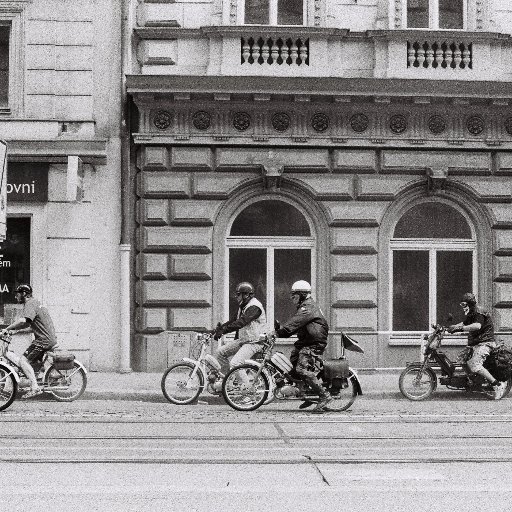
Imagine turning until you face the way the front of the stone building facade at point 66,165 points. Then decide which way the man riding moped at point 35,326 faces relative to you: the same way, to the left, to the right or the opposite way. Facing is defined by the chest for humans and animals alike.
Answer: to the right

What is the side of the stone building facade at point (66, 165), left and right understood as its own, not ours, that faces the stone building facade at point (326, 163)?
left

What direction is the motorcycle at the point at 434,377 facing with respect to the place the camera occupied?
facing to the left of the viewer

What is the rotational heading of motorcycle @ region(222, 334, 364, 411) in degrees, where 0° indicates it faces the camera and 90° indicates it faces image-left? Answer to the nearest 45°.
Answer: approximately 90°

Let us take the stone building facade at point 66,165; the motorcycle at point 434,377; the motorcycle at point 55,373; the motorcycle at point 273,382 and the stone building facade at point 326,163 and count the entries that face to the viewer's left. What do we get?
3

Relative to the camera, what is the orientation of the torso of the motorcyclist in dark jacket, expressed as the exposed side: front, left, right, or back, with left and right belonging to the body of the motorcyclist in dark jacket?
left

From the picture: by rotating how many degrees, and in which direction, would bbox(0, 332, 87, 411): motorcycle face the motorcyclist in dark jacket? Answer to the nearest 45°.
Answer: approximately 135° to its left

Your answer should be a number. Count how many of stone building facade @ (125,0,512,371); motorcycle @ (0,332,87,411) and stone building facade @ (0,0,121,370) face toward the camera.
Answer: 2

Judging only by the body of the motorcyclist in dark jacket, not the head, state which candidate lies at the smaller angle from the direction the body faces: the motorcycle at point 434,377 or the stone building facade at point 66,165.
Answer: the stone building facade

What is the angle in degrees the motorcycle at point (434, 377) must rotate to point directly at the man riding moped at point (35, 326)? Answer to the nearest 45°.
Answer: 0° — it already faces them

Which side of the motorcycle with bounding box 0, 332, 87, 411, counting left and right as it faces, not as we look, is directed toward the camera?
left

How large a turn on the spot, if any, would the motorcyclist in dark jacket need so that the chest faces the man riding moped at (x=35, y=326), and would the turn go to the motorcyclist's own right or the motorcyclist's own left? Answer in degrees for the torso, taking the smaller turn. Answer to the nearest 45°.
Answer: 0° — they already face them

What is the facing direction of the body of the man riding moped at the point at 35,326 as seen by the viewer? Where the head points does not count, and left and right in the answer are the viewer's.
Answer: facing to the left of the viewer

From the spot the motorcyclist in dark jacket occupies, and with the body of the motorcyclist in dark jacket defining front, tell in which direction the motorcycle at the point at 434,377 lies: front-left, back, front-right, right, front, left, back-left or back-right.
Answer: back-right
